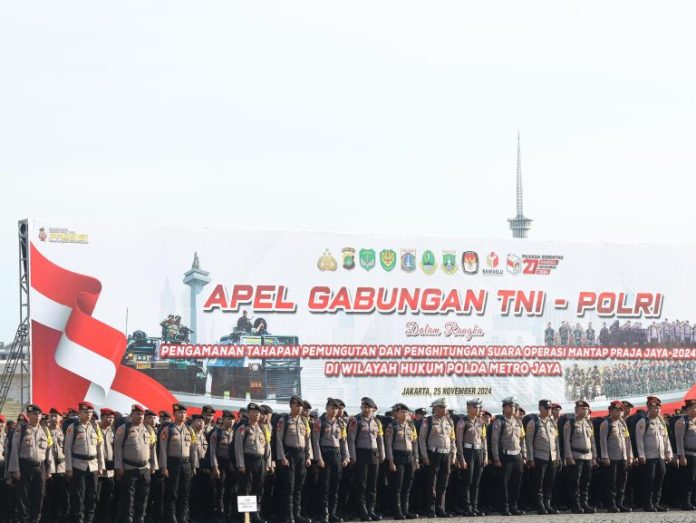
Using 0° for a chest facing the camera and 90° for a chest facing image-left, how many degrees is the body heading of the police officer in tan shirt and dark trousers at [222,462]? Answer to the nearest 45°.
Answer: approximately 315°

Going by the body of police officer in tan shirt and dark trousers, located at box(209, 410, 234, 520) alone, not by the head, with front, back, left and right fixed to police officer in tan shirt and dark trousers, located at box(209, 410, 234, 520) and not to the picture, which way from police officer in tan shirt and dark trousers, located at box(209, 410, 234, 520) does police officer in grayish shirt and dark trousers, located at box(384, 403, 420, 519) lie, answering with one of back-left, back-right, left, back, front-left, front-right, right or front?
front-left

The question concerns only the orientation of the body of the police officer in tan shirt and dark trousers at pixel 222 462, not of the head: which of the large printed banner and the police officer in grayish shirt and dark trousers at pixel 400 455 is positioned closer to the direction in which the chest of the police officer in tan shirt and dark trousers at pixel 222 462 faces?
the police officer in grayish shirt and dark trousers

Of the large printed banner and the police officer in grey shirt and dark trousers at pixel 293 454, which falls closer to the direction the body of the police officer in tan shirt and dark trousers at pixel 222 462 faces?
the police officer in grey shirt and dark trousers

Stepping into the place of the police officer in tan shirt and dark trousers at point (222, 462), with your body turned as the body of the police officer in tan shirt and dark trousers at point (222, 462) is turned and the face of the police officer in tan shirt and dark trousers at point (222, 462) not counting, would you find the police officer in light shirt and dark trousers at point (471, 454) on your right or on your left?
on your left

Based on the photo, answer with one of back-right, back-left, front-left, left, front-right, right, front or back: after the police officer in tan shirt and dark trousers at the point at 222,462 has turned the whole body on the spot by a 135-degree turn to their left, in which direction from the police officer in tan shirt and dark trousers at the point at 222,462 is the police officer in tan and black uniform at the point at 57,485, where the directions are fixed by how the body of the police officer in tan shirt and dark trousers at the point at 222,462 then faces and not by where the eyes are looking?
left

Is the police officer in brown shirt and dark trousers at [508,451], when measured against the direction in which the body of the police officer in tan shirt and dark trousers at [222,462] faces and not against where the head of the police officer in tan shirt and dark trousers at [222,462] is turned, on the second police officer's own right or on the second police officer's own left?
on the second police officer's own left

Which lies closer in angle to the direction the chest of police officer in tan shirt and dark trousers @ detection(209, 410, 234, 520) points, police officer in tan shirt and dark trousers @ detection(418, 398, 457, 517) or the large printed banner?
the police officer in tan shirt and dark trousers @ detection(418, 398, 457, 517)

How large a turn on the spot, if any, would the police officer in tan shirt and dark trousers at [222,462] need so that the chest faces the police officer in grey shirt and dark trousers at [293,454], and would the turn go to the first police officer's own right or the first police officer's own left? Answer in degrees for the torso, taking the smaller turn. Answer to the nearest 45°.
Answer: approximately 45° to the first police officer's own left
